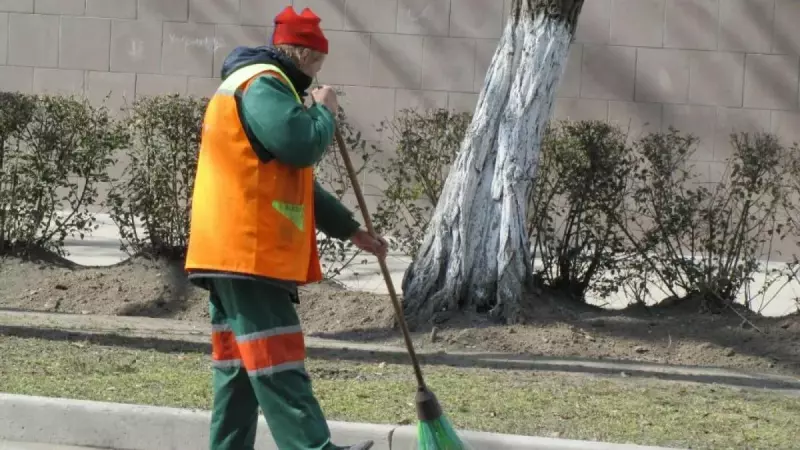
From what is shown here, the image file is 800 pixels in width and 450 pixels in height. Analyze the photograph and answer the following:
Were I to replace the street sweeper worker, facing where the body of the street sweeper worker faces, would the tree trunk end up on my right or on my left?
on my left

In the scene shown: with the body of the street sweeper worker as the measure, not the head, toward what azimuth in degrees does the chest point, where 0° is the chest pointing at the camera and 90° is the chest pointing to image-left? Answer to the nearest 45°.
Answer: approximately 270°
